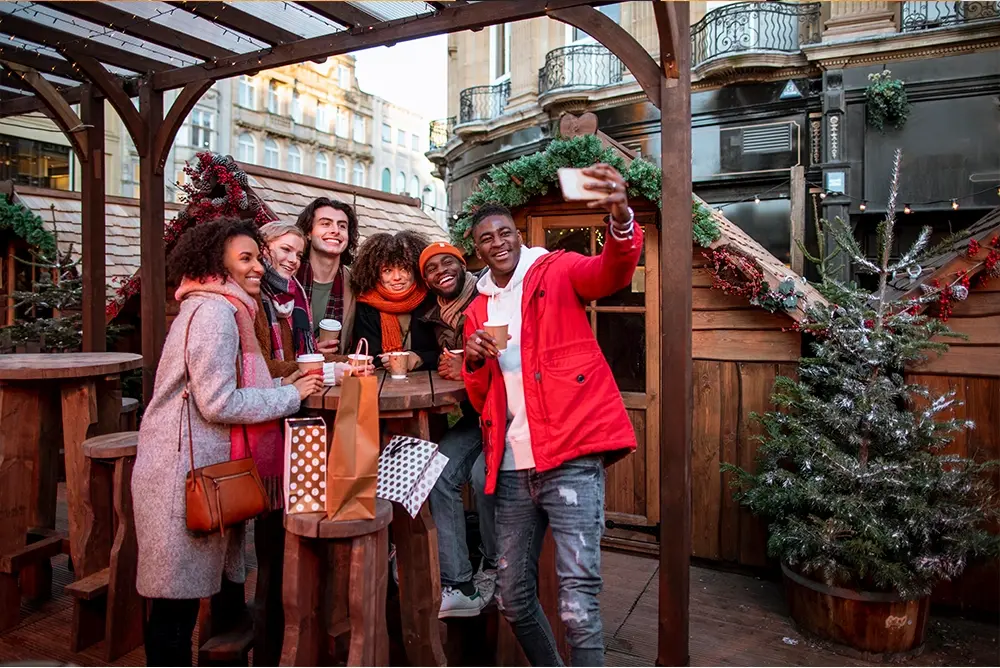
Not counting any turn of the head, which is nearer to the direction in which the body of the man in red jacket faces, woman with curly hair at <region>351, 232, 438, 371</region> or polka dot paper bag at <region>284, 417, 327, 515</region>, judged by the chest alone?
the polka dot paper bag

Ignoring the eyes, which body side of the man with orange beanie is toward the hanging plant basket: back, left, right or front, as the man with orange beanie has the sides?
back

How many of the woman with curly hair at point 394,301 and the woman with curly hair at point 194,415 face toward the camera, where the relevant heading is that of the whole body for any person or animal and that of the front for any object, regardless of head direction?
1

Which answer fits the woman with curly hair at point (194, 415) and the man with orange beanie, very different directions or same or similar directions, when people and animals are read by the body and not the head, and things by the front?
very different directions

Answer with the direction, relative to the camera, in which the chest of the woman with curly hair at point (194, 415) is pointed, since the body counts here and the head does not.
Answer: to the viewer's right

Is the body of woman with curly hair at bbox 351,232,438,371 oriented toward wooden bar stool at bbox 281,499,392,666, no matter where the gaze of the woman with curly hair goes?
yes

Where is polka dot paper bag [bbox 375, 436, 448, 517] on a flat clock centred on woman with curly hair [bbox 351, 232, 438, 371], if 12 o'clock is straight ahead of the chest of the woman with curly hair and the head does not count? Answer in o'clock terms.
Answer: The polka dot paper bag is roughly at 12 o'clock from the woman with curly hair.

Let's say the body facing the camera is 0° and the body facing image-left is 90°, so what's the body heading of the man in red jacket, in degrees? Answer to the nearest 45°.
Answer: approximately 45°

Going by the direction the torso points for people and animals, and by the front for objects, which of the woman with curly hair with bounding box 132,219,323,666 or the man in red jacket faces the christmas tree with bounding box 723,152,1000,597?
the woman with curly hair
